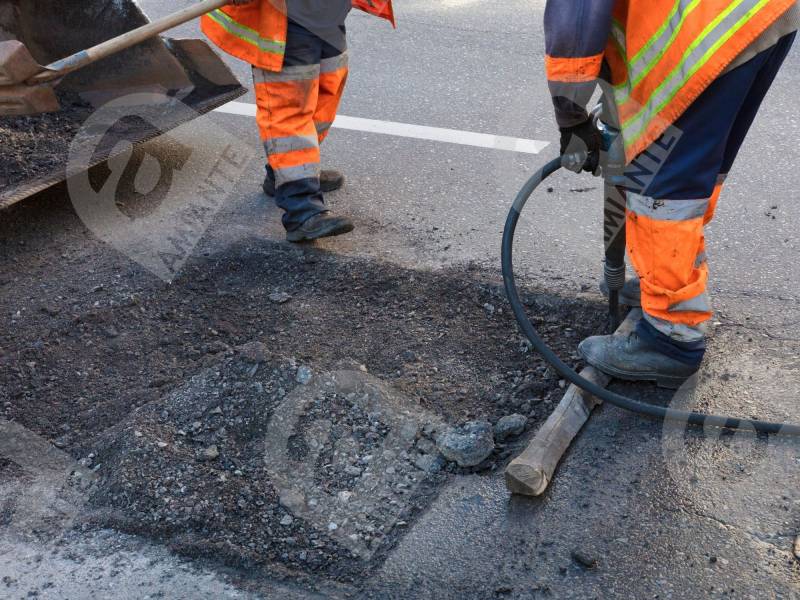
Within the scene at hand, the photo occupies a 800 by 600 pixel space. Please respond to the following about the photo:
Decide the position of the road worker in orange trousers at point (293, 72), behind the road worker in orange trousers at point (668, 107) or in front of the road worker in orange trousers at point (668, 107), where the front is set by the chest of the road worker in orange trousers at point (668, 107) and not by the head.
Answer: in front

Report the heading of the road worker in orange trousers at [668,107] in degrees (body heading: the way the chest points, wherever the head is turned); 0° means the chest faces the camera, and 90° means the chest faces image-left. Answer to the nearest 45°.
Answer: approximately 90°

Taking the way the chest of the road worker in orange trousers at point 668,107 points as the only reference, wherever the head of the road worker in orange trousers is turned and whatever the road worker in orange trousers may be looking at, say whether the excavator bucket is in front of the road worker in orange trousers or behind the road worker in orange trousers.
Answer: in front

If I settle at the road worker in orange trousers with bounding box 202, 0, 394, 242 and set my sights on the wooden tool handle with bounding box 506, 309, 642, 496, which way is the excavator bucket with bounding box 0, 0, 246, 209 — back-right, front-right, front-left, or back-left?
back-right
